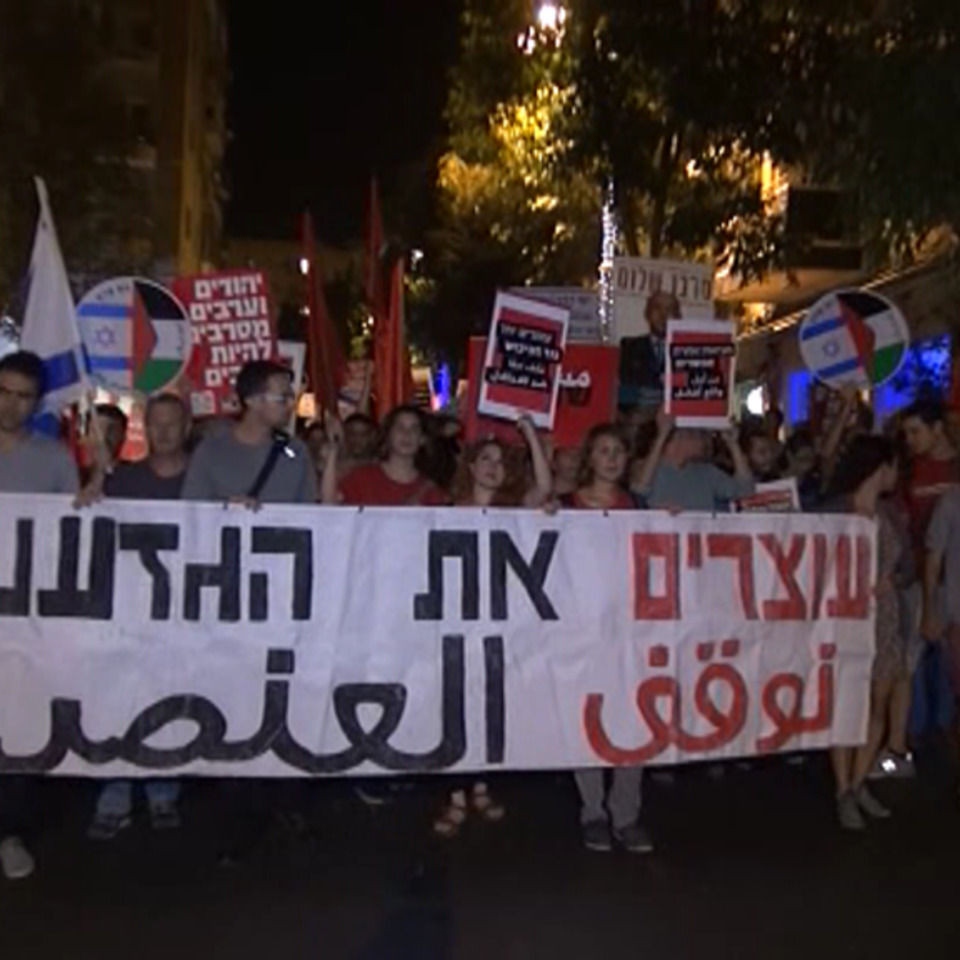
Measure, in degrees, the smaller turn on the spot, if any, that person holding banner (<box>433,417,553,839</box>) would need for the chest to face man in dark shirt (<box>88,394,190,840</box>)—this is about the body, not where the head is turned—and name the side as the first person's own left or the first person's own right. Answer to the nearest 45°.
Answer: approximately 90° to the first person's own right

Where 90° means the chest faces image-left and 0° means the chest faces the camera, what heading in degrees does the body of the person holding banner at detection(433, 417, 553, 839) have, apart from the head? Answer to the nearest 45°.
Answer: approximately 0°

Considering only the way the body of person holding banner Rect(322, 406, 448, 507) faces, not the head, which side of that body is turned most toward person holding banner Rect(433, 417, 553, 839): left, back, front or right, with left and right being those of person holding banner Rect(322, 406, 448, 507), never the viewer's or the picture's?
left

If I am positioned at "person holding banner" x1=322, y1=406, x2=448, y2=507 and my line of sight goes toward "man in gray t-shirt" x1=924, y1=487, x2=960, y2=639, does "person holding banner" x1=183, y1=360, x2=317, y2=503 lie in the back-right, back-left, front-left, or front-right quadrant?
back-right

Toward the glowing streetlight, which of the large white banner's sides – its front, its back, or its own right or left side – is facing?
back

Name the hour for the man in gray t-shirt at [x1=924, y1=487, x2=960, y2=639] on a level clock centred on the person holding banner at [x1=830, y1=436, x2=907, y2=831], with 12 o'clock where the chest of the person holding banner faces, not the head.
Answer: The man in gray t-shirt is roughly at 9 o'clock from the person holding banner.

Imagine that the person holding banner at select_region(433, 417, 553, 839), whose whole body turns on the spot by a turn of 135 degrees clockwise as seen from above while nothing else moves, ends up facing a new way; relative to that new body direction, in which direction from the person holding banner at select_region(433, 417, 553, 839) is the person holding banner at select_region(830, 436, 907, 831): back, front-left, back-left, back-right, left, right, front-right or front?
back-right
